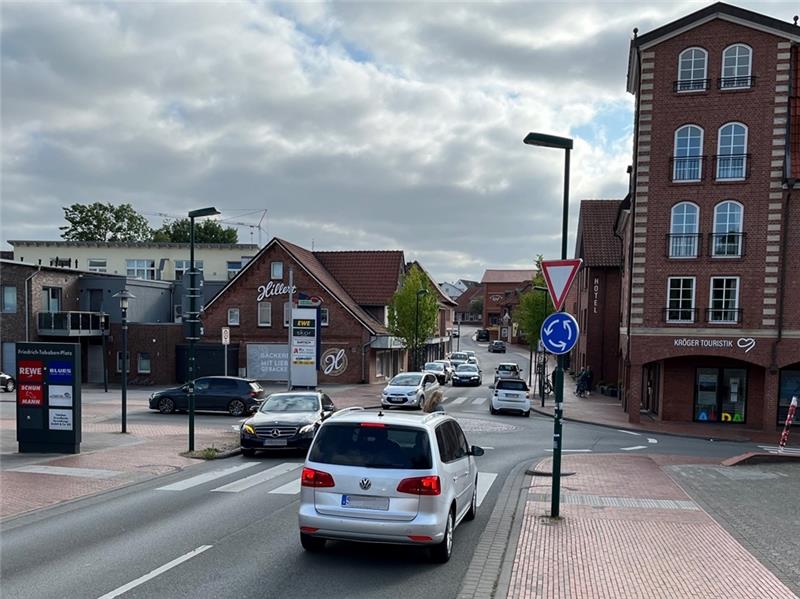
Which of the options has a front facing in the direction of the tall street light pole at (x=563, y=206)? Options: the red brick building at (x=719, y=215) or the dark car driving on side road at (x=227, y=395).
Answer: the red brick building

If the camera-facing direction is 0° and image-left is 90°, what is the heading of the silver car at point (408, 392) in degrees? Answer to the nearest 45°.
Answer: approximately 45°

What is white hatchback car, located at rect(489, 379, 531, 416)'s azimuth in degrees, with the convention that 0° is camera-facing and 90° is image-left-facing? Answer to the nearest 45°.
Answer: approximately 180°

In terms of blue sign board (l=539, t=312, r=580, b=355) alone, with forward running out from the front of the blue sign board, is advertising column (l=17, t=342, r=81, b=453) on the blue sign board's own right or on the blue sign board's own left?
on the blue sign board's own right

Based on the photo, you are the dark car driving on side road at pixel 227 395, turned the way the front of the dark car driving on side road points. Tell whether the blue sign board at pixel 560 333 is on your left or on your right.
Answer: on your left

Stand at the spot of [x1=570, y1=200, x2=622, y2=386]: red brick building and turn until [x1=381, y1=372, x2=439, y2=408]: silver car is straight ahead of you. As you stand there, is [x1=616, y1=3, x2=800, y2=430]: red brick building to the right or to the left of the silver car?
left

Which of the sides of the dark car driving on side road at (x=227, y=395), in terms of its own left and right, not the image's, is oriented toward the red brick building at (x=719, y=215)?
back

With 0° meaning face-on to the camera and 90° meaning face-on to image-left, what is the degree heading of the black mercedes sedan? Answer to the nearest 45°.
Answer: approximately 45°
